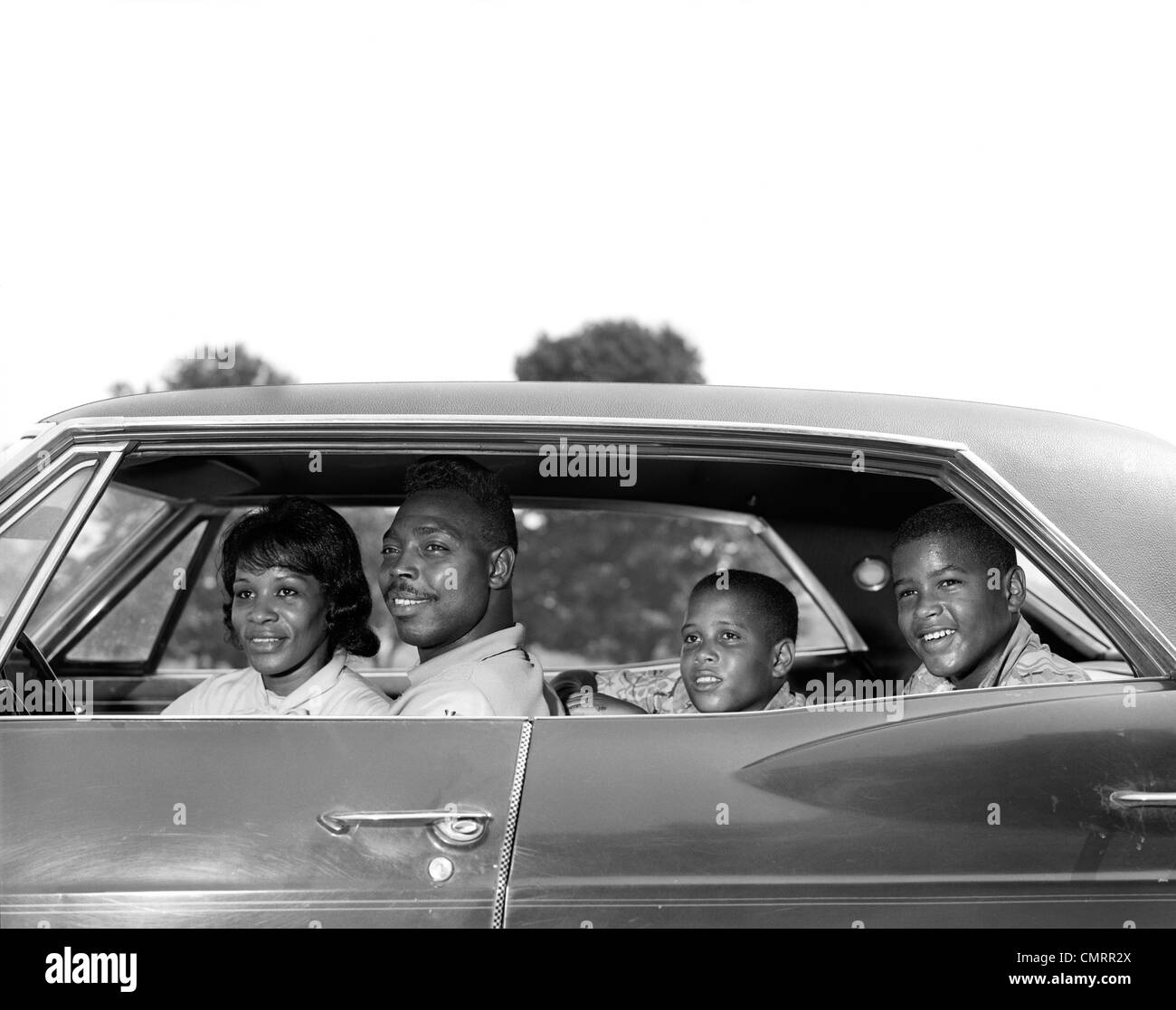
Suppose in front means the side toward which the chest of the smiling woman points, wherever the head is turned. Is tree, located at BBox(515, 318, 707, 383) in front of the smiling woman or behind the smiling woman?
behind

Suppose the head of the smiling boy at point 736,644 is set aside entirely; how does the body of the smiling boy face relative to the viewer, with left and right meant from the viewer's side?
facing the viewer and to the left of the viewer

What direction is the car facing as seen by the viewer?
to the viewer's left

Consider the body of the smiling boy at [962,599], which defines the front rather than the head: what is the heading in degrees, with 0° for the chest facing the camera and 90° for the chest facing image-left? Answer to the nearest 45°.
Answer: approximately 45°

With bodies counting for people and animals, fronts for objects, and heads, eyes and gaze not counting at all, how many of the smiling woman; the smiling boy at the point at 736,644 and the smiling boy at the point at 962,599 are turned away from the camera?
0

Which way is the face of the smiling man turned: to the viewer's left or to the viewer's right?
to the viewer's left

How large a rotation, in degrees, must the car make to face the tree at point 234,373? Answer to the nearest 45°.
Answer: approximately 90° to its right
